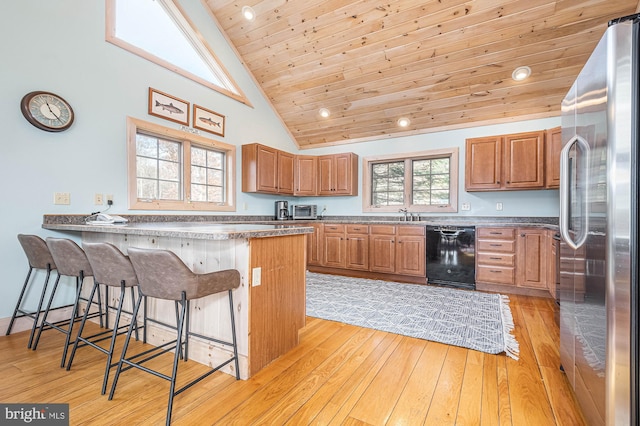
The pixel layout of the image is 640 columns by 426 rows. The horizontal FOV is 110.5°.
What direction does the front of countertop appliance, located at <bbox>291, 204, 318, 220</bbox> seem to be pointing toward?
toward the camera

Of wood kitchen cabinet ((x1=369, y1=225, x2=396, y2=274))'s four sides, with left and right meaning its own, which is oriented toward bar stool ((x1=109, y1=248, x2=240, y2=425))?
front

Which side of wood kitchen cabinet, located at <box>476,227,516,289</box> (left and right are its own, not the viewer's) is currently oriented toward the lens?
front

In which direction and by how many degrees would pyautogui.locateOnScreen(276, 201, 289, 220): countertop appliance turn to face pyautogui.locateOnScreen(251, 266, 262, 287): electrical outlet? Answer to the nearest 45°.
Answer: approximately 45° to its right

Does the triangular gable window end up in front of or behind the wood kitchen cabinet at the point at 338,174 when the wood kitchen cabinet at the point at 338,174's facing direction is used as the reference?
in front

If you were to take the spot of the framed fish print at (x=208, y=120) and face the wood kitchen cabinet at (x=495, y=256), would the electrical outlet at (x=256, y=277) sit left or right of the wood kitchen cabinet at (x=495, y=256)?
right

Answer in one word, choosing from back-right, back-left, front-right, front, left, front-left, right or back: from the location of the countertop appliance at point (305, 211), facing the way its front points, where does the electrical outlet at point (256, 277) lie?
front

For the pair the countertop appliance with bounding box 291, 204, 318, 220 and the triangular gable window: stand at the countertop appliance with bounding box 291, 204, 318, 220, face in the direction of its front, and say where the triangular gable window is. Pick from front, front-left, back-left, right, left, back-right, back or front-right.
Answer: front-right

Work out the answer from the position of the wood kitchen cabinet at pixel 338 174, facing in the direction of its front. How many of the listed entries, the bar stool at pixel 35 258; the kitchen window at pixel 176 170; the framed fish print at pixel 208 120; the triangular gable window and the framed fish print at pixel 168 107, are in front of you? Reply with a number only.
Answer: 5

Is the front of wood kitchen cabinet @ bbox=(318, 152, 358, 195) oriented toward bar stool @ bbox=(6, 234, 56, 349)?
yes

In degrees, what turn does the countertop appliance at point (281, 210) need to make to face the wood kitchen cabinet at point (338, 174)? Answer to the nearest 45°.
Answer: approximately 45° to its left

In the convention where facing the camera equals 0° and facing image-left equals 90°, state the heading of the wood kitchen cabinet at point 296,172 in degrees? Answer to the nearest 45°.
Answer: approximately 0°

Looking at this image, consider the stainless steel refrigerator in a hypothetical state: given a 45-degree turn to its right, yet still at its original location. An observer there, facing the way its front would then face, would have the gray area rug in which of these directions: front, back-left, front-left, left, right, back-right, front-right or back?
front

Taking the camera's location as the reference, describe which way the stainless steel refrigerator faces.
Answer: facing to the left of the viewer
